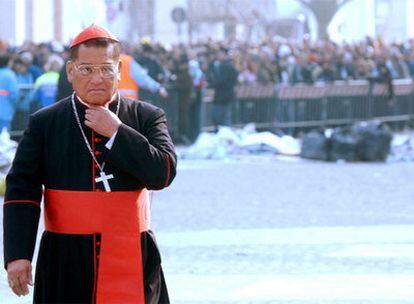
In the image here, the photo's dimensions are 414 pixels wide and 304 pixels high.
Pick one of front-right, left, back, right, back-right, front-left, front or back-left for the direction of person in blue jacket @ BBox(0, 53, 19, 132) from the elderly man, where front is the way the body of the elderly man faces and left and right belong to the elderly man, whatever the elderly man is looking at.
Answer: back

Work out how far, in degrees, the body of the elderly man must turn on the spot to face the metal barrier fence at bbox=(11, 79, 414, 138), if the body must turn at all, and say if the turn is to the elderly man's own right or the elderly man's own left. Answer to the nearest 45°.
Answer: approximately 180°
